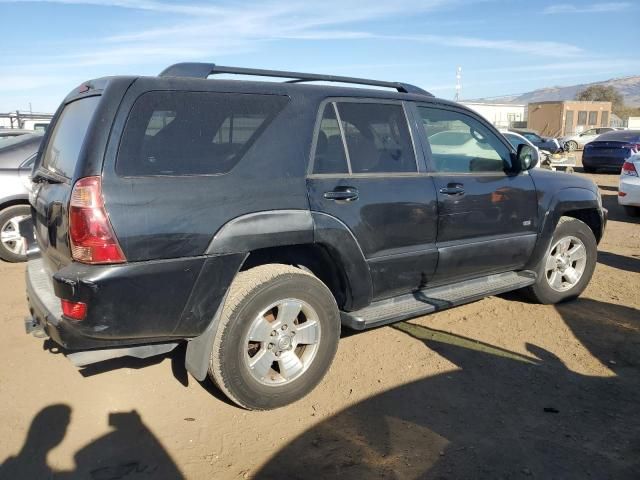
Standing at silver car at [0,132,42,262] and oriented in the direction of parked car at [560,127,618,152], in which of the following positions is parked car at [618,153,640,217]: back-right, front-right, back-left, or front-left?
front-right

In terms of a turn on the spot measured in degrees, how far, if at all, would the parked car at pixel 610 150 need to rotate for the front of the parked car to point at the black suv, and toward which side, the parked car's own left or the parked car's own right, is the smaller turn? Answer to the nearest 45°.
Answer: approximately 135° to the parked car's own right

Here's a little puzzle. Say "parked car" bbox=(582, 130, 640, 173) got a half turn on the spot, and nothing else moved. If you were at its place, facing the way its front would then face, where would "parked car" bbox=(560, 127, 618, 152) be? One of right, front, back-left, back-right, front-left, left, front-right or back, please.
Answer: back-right

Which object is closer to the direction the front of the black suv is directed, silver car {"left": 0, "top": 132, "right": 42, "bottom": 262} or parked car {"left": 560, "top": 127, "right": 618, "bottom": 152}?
the parked car

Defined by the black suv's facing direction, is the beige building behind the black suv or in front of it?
in front

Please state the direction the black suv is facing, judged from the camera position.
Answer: facing away from the viewer and to the right of the viewer

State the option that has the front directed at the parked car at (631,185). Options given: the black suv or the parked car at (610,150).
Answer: the black suv

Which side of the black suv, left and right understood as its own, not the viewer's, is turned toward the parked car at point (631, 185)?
front

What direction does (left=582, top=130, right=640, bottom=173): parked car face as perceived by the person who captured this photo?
facing away from the viewer and to the right of the viewer

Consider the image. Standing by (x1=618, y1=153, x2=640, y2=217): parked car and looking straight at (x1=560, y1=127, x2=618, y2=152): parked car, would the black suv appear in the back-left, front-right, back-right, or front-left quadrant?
back-left
